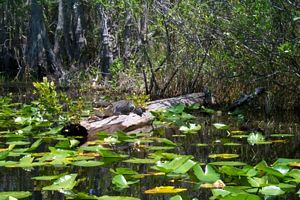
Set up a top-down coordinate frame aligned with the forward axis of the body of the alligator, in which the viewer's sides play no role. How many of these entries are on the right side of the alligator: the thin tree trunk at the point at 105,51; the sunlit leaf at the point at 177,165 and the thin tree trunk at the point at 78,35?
1

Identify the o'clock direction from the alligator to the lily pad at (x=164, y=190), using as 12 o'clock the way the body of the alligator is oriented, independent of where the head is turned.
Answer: The lily pad is roughly at 3 o'clock from the alligator.

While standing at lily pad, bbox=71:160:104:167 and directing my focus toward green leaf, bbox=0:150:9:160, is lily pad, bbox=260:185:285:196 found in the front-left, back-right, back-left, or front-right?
back-left

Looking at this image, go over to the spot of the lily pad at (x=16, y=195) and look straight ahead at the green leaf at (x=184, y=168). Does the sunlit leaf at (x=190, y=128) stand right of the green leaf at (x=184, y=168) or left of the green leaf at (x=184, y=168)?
left

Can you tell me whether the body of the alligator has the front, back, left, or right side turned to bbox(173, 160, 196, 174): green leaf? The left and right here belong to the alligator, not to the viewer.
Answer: right

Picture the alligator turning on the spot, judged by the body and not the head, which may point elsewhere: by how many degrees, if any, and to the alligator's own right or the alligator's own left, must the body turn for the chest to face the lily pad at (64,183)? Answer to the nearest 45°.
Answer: approximately 90° to the alligator's own right

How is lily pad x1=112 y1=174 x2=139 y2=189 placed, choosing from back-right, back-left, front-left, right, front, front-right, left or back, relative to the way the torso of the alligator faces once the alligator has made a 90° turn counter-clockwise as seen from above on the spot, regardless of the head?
back

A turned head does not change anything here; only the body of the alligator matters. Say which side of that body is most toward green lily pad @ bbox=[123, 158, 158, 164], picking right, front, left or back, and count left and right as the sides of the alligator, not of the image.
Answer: right

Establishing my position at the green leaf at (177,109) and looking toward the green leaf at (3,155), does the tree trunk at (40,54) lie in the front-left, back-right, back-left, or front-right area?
back-right
